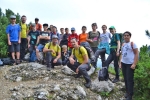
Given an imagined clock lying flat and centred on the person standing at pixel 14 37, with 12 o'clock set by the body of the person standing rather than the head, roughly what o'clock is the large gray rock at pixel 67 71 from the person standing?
The large gray rock is roughly at 10 o'clock from the person standing.

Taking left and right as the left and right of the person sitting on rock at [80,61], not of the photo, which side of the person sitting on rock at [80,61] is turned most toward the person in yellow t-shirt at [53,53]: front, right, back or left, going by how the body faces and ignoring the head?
right

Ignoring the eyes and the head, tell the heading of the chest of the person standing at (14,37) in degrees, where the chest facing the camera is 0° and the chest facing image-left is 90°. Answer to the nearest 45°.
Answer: approximately 0°

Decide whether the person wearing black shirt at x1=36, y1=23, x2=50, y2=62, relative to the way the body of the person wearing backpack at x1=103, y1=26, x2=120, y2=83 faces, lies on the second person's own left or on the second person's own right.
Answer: on the second person's own right

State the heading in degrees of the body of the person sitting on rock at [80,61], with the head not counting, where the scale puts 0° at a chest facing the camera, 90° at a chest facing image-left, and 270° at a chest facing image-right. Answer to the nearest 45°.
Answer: approximately 45°

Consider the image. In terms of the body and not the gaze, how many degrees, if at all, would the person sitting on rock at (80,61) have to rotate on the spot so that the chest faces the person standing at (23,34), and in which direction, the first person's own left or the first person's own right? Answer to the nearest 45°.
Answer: approximately 90° to the first person's own right

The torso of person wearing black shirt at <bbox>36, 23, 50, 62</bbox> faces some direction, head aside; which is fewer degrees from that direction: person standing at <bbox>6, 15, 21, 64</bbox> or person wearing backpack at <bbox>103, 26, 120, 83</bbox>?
the person wearing backpack
